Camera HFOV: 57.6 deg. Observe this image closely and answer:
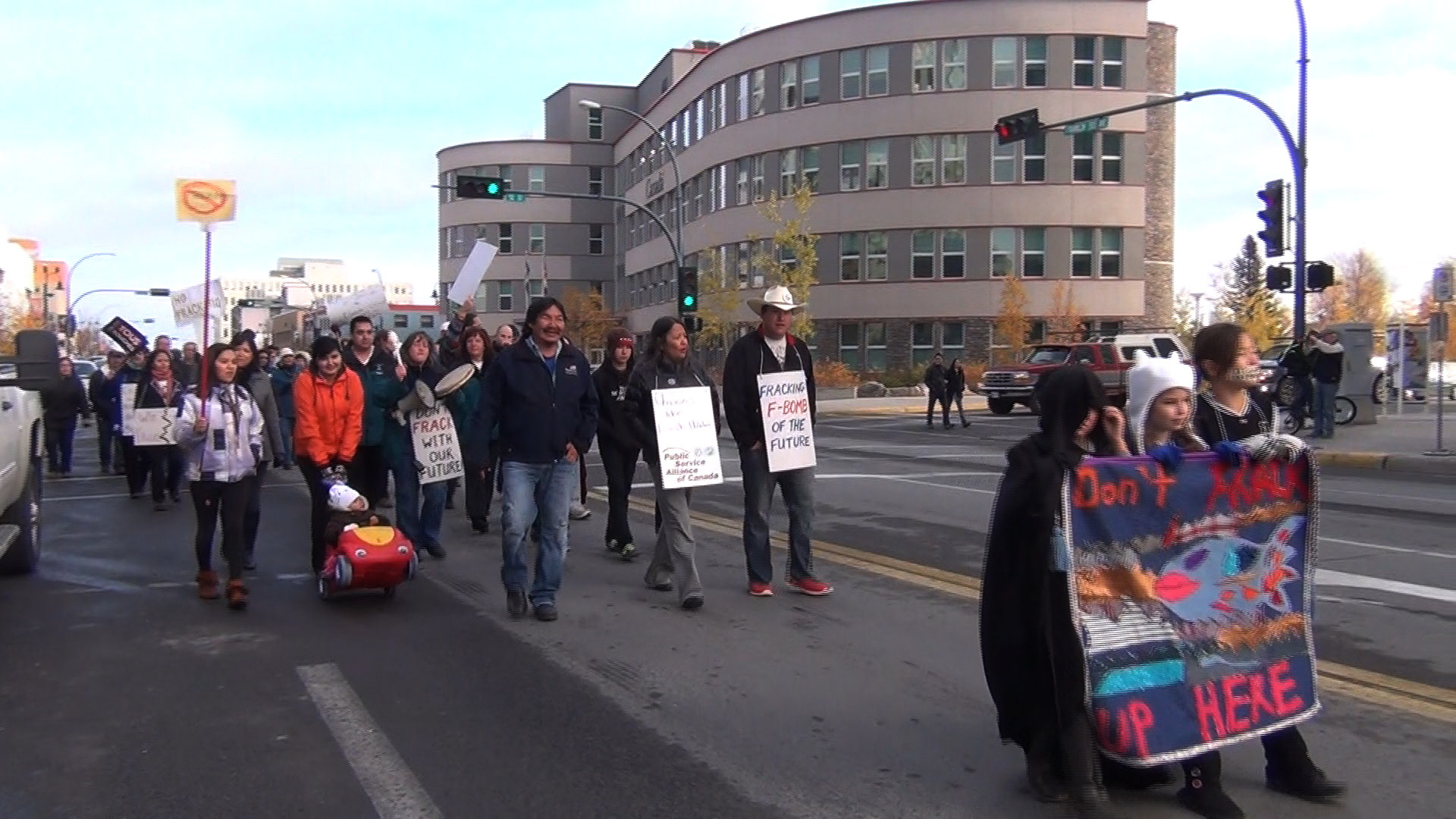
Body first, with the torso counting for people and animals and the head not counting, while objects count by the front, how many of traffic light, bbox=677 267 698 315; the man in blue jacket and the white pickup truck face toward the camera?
3

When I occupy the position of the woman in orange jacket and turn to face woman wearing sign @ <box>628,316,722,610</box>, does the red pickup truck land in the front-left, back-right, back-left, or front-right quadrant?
front-left

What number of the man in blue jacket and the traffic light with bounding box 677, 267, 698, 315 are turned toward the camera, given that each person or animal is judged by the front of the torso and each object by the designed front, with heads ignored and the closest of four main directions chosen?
2

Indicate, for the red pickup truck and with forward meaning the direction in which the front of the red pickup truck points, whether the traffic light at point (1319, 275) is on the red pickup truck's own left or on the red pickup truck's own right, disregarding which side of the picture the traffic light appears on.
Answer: on the red pickup truck's own left

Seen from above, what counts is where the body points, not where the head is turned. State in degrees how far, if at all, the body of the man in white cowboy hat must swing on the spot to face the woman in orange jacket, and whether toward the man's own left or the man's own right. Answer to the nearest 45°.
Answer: approximately 135° to the man's own right

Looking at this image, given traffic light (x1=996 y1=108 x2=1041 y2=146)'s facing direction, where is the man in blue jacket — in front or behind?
in front

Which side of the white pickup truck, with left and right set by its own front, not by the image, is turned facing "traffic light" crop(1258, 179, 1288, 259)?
left

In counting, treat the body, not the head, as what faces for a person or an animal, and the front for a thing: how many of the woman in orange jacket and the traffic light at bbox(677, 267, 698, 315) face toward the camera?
2

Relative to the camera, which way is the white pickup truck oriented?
toward the camera

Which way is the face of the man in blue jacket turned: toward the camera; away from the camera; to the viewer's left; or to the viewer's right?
toward the camera

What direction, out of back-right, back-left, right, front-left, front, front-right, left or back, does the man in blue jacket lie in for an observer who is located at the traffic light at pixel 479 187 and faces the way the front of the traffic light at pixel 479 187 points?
front

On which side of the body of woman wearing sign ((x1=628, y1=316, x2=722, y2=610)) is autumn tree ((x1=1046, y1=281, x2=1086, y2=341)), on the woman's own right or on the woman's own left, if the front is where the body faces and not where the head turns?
on the woman's own left

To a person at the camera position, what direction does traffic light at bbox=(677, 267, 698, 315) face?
facing the viewer
